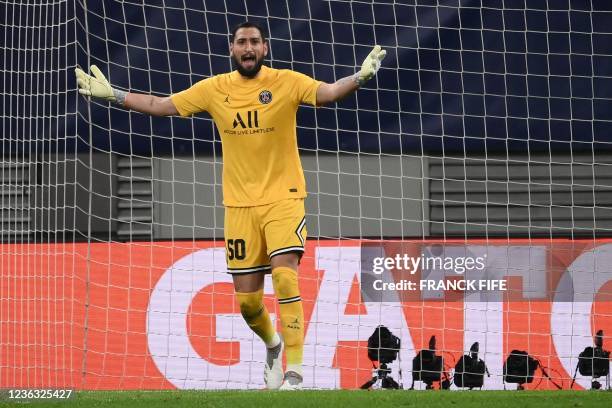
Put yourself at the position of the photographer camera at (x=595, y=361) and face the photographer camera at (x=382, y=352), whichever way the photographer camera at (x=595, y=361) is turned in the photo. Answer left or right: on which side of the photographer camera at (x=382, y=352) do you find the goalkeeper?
left

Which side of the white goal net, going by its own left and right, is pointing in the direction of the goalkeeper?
front

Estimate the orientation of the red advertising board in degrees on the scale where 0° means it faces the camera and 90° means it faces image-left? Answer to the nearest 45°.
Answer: approximately 0°
